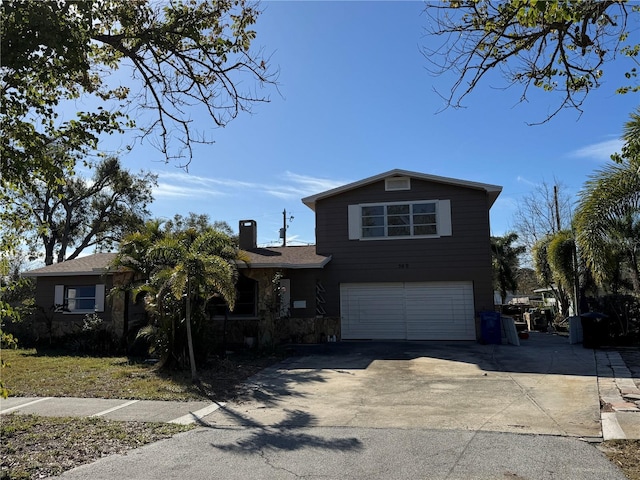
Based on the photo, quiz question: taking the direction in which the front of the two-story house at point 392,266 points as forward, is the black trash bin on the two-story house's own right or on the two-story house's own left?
on the two-story house's own left

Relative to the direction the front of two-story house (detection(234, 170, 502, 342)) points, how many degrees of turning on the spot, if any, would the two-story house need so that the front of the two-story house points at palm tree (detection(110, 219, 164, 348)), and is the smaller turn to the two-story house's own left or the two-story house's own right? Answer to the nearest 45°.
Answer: approximately 45° to the two-story house's own right

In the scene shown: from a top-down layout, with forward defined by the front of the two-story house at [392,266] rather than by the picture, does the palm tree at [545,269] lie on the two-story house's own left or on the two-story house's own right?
on the two-story house's own left

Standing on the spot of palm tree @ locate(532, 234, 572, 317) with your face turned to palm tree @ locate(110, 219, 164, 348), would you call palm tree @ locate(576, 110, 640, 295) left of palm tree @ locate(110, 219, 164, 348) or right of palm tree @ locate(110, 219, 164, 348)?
left

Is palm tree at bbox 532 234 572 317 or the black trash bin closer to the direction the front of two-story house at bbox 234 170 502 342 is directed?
the black trash bin

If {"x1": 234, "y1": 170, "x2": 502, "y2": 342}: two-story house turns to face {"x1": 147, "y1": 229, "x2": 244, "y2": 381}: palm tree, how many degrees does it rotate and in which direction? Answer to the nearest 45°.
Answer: approximately 45° to its right

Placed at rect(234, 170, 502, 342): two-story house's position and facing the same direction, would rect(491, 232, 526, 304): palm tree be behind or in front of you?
behind

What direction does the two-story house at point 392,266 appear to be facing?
toward the camera
